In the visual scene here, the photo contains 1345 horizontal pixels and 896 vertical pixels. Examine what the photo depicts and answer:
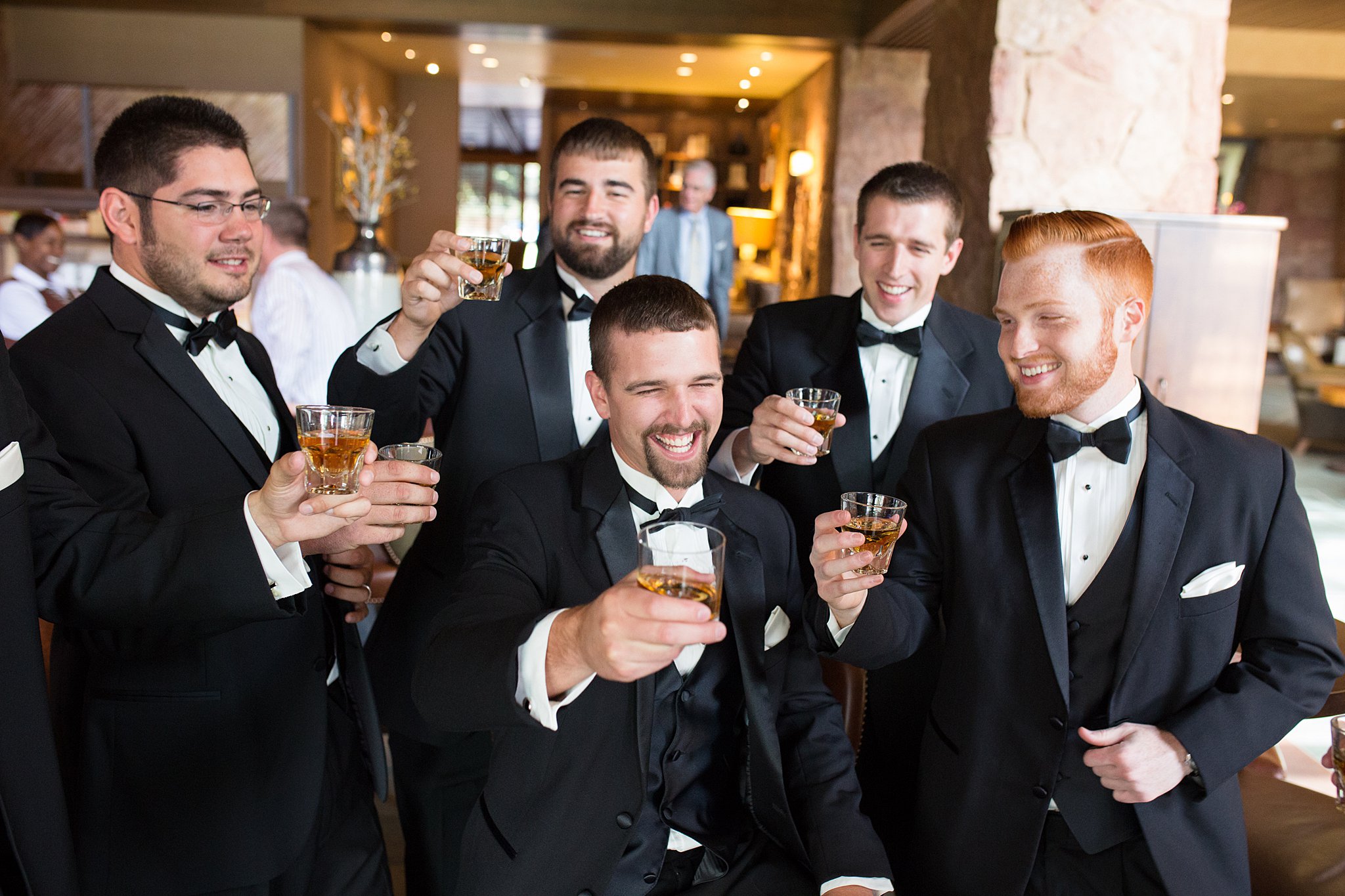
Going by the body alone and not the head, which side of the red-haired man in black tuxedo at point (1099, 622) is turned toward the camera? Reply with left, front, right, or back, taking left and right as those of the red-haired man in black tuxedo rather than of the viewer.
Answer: front

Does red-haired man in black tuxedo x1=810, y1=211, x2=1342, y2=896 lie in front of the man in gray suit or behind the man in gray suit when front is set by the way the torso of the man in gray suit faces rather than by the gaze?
in front

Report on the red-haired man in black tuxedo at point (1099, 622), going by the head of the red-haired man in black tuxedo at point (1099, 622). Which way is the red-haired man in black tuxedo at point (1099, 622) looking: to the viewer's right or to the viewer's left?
to the viewer's left

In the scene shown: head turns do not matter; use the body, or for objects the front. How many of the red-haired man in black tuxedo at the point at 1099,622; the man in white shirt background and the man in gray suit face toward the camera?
2

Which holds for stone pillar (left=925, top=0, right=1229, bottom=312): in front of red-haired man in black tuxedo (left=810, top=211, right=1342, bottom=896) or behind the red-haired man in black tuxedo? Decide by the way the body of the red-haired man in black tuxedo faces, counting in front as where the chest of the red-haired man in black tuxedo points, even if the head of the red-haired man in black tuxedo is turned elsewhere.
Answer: behind

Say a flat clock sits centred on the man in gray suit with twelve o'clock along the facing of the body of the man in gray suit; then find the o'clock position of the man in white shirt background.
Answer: The man in white shirt background is roughly at 1 o'clock from the man in gray suit.

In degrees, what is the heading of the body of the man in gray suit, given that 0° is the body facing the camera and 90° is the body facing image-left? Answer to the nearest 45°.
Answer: approximately 0°

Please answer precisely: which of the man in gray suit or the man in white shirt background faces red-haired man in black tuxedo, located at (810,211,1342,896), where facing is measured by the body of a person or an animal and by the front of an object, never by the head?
the man in gray suit

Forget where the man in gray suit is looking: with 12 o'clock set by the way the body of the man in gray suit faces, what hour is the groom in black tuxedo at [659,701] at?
The groom in black tuxedo is roughly at 12 o'clock from the man in gray suit.

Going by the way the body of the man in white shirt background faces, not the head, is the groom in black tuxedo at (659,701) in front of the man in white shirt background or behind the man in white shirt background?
behind

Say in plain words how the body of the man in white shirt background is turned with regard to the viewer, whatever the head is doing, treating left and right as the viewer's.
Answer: facing away from the viewer and to the left of the viewer

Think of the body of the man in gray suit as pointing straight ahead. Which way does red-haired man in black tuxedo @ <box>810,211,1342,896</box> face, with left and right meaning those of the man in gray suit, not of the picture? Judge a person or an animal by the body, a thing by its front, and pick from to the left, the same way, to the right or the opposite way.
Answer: the same way

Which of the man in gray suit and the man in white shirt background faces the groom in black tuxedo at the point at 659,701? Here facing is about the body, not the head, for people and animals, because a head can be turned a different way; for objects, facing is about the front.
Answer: the man in gray suit

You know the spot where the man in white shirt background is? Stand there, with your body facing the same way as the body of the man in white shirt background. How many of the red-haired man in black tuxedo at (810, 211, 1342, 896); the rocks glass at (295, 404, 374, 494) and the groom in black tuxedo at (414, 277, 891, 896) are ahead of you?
0

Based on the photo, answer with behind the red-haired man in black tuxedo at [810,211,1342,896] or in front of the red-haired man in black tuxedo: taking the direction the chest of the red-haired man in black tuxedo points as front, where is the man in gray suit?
behind

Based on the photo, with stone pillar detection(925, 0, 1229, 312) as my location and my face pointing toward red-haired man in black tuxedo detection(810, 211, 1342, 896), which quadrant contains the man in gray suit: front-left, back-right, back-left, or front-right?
back-right
